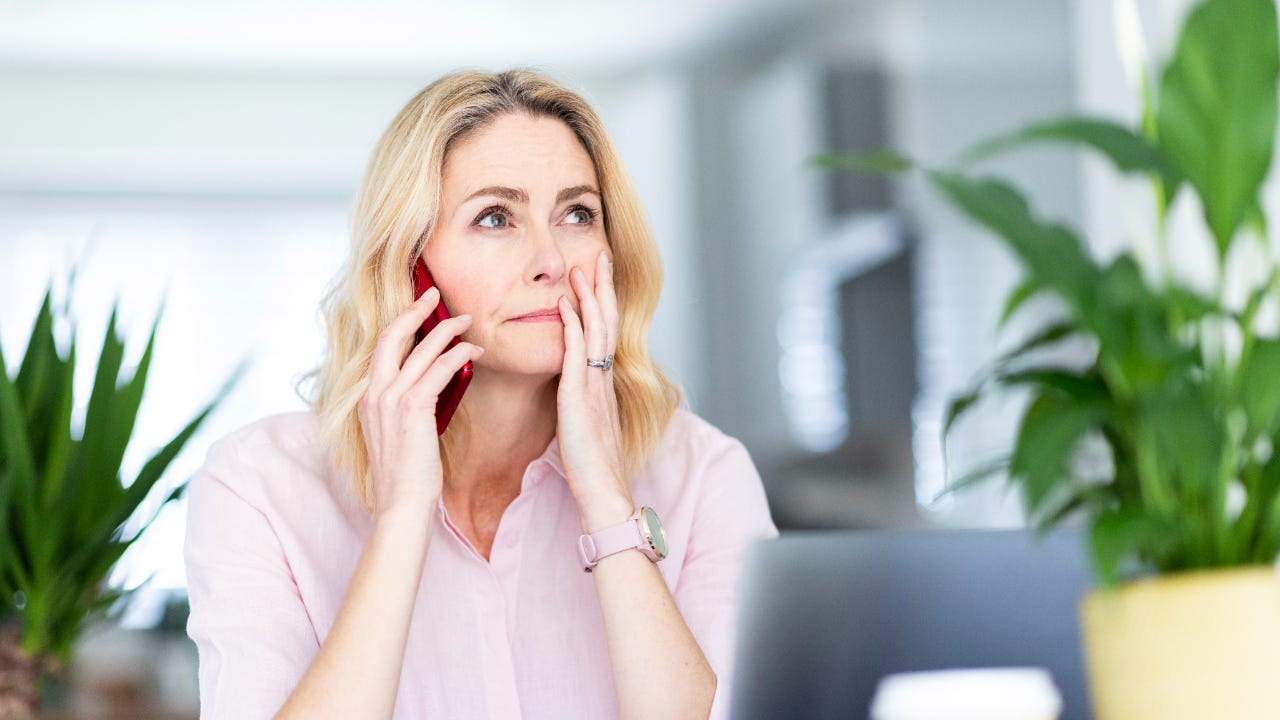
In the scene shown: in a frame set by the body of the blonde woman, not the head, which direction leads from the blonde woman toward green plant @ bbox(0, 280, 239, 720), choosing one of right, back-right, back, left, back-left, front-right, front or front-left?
right

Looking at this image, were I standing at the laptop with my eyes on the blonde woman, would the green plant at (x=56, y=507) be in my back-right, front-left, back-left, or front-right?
front-left

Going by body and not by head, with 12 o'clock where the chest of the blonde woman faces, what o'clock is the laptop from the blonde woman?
The laptop is roughly at 11 o'clock from the blonde woman.

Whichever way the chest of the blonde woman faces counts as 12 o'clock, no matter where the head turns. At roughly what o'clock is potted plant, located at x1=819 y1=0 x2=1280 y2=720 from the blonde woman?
The potted plant is roughly at 11 o'clock from the blonde woman.

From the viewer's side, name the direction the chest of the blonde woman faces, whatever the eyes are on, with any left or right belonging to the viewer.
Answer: facing the viewer

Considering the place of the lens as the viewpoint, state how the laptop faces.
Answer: facing away from the viewer

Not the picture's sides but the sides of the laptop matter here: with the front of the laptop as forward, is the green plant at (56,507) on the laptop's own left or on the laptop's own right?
on the laptop's own left

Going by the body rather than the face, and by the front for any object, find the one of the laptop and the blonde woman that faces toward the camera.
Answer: the blonde woman

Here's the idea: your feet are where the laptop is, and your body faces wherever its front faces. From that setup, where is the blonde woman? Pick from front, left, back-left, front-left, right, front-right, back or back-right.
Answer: front-left

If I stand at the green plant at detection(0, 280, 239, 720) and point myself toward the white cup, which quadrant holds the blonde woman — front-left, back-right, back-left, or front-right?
front-left

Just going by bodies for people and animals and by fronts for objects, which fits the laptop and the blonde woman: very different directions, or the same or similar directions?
very different directions

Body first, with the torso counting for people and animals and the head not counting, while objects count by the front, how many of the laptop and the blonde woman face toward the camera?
1
